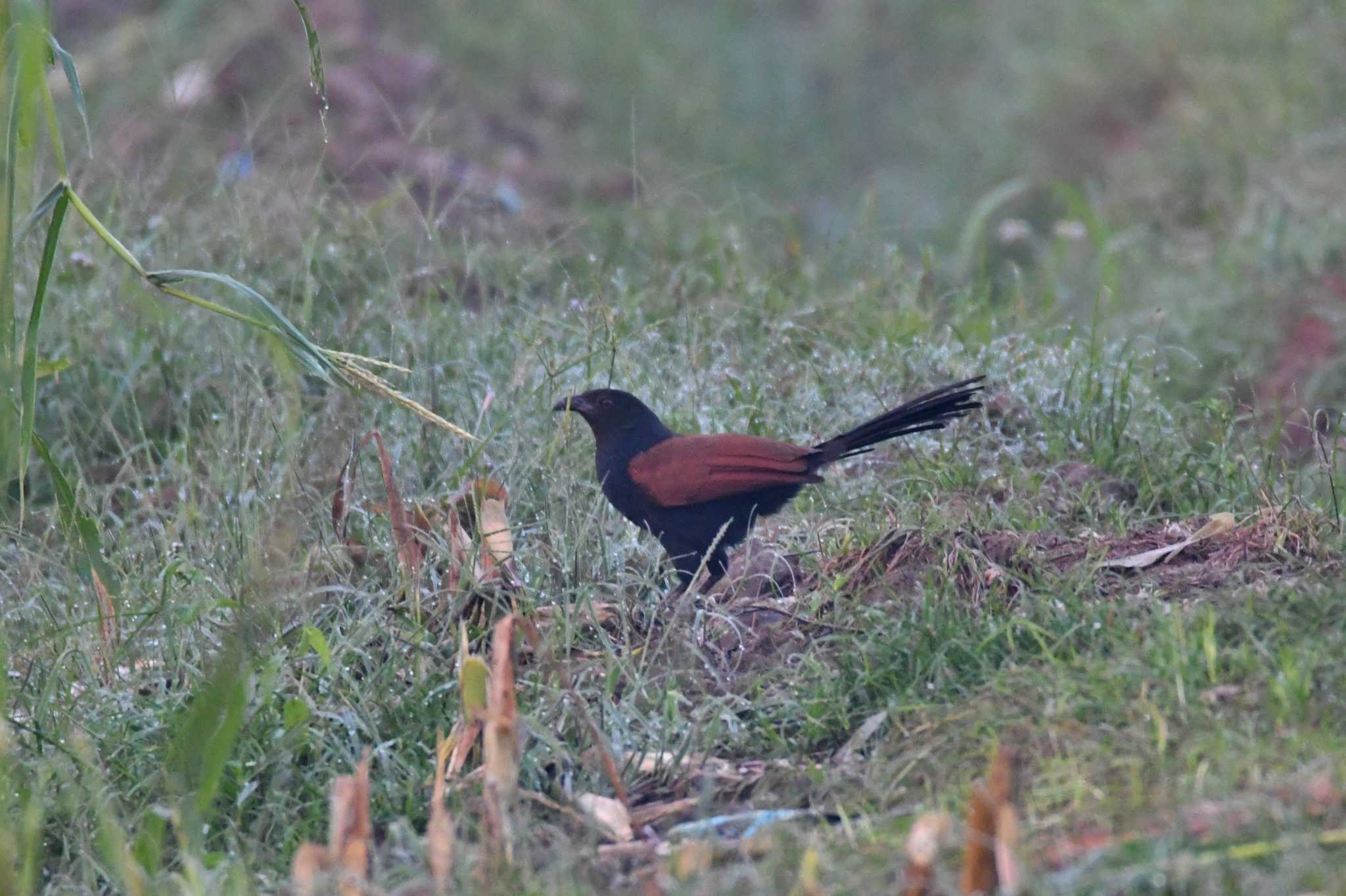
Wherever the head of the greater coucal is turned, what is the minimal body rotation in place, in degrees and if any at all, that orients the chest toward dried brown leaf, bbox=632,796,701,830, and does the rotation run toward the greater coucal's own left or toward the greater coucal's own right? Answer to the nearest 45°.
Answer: approximately 90° to the greater coucal's own left

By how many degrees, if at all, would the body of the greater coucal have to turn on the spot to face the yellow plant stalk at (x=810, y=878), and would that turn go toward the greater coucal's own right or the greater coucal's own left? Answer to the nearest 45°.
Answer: approximately 90° to the greater coucal's own left

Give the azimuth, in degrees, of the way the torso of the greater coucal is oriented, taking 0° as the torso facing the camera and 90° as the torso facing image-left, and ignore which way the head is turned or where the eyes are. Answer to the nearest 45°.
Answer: approximately 90°

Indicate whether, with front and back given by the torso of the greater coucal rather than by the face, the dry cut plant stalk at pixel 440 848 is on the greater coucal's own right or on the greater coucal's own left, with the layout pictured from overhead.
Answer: on the greater coucal's own left

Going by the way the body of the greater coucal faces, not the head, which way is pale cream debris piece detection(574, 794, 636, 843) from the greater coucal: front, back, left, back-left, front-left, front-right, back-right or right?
left

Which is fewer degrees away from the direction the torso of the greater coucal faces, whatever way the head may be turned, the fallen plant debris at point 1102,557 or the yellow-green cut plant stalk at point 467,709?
the yellow-green cut plant stalk

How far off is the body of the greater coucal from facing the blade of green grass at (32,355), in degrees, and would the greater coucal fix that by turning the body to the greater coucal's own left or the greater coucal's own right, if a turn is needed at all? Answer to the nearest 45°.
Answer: approximately 45° to the greater coucal's own left

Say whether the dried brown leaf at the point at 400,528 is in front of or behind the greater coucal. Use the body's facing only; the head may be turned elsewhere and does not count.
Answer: in front

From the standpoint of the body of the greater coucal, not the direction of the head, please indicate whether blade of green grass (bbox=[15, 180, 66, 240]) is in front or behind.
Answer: in front

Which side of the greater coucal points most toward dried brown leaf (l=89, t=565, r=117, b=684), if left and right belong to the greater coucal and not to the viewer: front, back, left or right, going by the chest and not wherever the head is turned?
front
